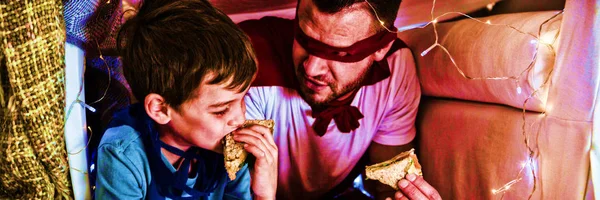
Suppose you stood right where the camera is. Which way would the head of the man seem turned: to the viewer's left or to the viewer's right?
to the viewer's left

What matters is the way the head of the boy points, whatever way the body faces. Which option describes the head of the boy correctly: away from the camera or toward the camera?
toward the camera

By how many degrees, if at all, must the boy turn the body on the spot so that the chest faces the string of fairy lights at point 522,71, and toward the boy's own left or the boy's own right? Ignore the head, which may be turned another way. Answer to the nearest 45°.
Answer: approximately 45° to the boy's own left

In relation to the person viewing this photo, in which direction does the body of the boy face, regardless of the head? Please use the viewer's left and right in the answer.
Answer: facing the viewer and to the right of the viewer
